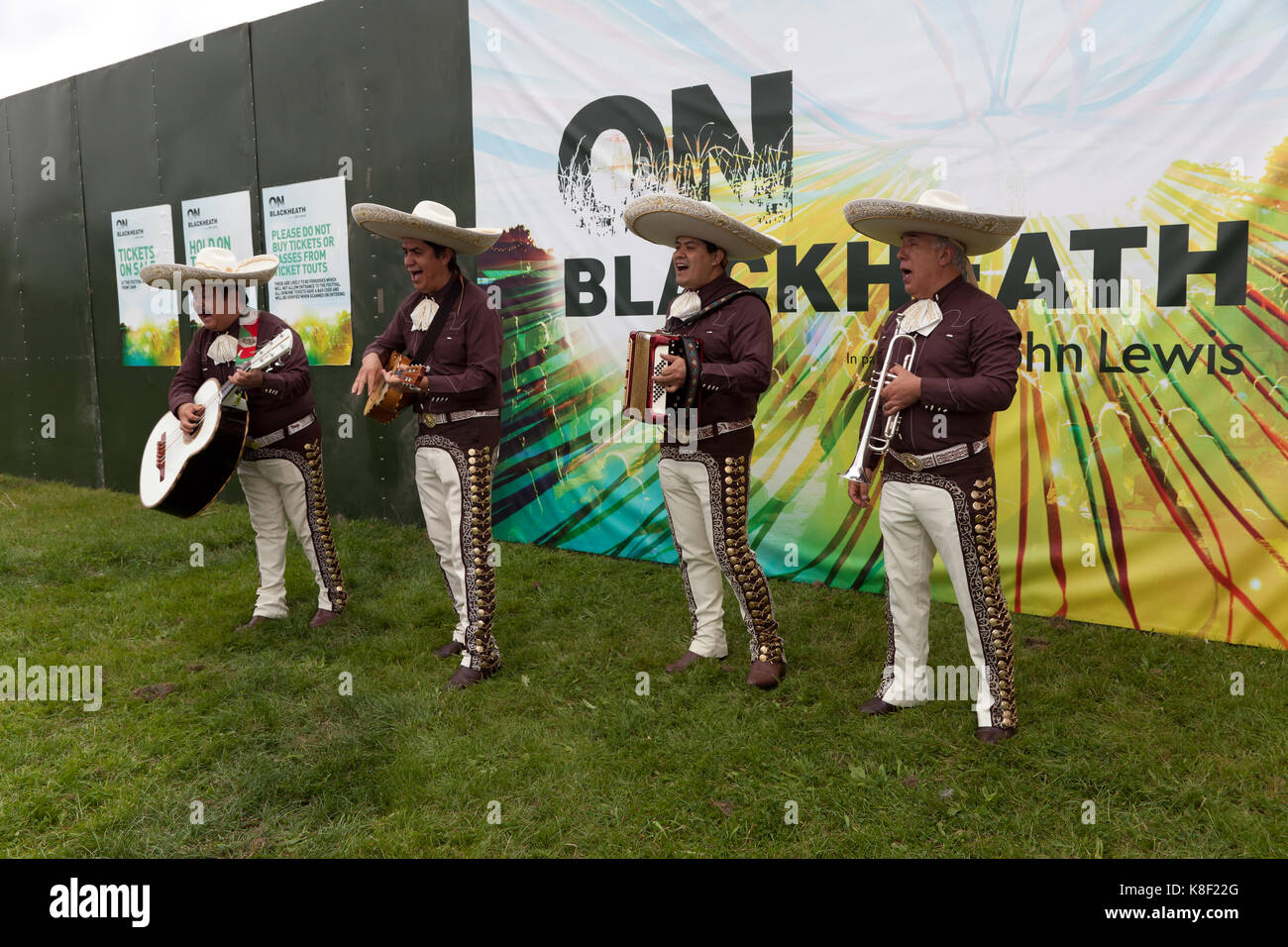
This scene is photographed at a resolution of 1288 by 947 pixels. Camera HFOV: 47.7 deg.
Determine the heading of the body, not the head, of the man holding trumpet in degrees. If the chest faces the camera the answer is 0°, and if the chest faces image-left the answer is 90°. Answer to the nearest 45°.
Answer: approximately 45°

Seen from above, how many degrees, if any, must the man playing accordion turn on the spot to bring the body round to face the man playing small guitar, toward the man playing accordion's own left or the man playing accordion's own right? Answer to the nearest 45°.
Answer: approximately 45° to the man playing accordion's own right

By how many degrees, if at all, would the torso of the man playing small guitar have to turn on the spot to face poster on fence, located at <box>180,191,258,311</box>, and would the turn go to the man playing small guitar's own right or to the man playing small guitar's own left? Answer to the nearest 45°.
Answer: approximately 135° to the man playing small guitar's own right

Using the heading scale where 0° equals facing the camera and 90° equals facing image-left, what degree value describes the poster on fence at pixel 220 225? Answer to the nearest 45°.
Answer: approximately 45°

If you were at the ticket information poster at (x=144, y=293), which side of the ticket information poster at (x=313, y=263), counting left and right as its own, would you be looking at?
right

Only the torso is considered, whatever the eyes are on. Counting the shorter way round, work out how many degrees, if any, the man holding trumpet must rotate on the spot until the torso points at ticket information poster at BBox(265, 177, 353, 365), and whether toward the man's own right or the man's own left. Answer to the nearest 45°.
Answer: approximately 90° to the man's own right

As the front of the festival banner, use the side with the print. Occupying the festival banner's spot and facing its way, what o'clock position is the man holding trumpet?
The man holding trumpet is roughly at 11 o'clock from the festival banner.

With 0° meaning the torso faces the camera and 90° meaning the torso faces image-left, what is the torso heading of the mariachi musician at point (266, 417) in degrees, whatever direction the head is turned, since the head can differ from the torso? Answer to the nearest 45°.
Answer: approximately 45°
